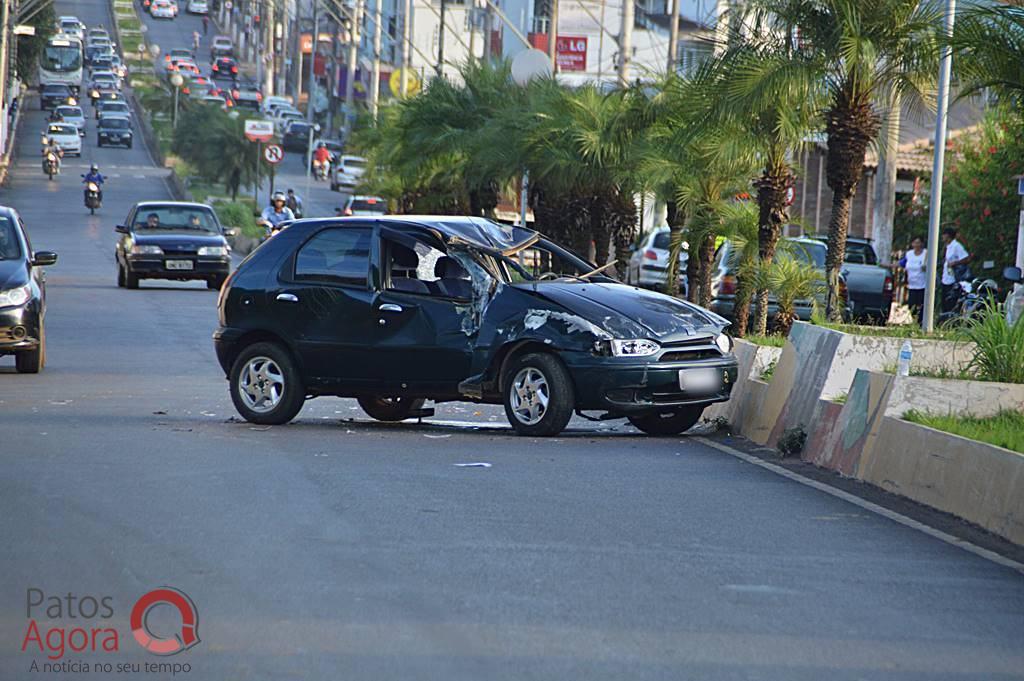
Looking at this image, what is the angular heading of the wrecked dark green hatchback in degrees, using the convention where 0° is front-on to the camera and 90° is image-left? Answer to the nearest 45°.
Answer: approximately 315°

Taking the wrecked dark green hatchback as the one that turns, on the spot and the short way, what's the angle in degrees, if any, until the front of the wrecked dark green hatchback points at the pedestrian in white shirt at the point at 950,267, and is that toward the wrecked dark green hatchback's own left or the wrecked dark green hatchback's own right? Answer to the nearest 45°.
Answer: approximately 90° to the wrecked dark green hatchback's own left

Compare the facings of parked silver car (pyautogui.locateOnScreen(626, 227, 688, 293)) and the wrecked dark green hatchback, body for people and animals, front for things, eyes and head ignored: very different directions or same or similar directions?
very different directions

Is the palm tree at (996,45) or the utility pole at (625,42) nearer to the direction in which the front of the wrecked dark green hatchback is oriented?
the palm tree

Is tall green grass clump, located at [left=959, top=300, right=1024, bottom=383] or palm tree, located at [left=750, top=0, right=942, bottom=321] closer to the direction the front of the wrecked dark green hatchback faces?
the tall green grass clump

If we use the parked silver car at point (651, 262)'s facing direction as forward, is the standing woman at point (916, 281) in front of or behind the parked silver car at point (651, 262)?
behind

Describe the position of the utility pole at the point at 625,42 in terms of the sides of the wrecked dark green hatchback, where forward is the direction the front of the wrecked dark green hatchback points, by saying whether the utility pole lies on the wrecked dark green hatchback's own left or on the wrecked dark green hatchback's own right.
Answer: on the wrecked dark green hatchback's own left

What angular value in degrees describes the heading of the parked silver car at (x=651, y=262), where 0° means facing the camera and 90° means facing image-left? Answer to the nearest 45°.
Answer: approximately 135°
